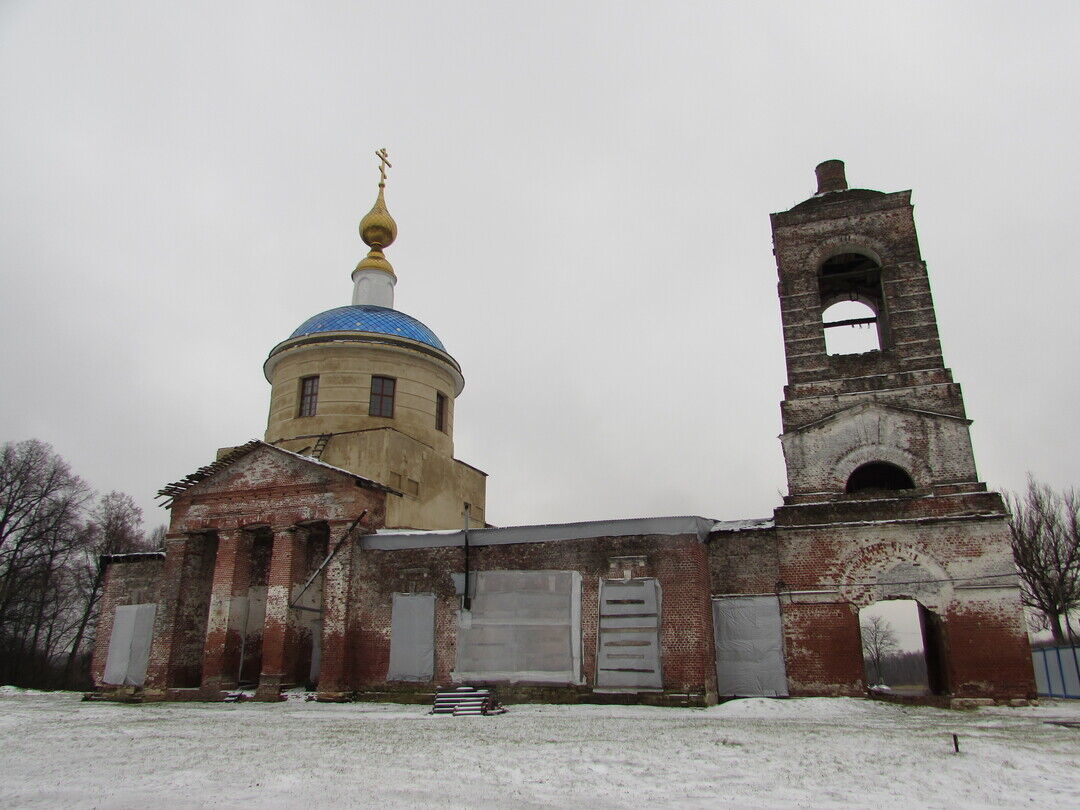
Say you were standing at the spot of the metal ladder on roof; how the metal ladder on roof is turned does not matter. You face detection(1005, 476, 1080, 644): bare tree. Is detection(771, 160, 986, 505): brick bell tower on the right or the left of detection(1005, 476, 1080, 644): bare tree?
right

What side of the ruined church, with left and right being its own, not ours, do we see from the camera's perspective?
right

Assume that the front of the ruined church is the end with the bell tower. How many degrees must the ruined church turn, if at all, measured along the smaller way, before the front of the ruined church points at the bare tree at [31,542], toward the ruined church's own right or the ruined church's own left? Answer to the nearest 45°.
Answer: approximately 135° to the ruined church's own left

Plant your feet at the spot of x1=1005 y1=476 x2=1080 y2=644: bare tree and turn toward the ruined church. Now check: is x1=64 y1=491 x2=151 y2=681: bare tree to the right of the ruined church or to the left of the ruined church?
right

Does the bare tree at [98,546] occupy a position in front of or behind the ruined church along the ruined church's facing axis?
behind

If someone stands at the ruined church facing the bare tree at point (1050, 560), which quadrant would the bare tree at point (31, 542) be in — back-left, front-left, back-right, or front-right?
back-left
